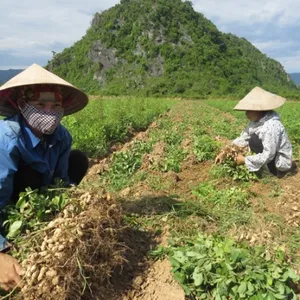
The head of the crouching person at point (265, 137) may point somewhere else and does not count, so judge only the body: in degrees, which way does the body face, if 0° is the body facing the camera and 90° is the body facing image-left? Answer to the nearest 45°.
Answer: approximately 90°

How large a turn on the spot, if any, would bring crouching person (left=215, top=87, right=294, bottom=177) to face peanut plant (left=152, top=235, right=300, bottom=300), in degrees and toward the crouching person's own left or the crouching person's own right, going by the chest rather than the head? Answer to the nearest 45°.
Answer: approximately 90° to the crouching person's own left

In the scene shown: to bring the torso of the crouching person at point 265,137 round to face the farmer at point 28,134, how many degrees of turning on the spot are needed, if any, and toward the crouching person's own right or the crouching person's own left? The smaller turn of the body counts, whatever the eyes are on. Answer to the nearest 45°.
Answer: approximately 45° to the crouching person's own left

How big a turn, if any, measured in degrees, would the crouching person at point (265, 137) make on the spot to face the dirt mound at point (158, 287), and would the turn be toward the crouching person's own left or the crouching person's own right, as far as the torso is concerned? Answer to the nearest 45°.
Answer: approximately 90° to the crouching person's own left

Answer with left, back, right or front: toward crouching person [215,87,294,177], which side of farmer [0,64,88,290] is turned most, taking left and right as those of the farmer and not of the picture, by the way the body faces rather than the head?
left

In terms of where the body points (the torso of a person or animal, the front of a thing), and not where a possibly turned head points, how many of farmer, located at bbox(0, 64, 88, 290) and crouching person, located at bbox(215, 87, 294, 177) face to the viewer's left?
1

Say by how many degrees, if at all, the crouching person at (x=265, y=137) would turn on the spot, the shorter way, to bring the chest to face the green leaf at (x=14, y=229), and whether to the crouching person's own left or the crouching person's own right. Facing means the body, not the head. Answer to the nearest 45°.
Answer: approximately 45° to the crouching person's own left
